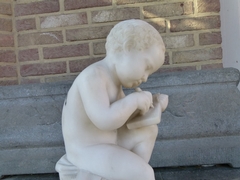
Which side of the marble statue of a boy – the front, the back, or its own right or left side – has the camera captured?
right
